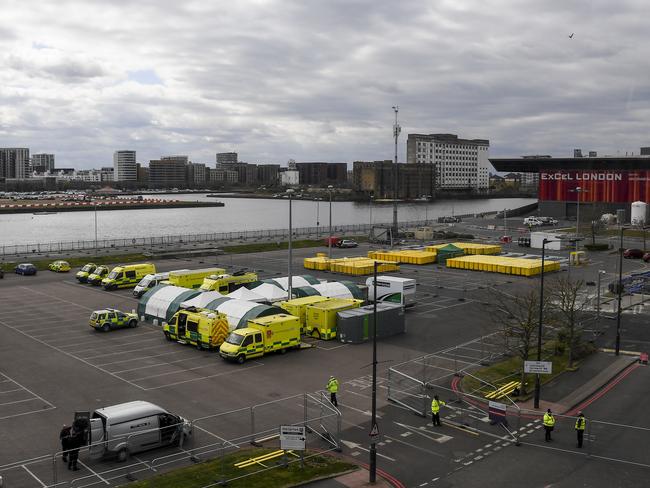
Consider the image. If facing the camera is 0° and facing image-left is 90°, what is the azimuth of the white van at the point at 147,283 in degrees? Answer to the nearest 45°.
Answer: approximately 45°

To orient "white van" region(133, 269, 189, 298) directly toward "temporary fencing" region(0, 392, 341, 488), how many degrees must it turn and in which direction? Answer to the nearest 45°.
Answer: approximately 45° to its left

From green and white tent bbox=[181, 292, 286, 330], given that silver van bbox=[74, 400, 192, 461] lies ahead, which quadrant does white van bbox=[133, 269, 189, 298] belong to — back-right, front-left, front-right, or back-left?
back-right

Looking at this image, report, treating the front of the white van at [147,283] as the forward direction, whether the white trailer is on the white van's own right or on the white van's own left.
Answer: on the white van's own left

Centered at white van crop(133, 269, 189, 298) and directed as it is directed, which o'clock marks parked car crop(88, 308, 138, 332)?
The parked car is roughly at 11 o'clock from the white van.
